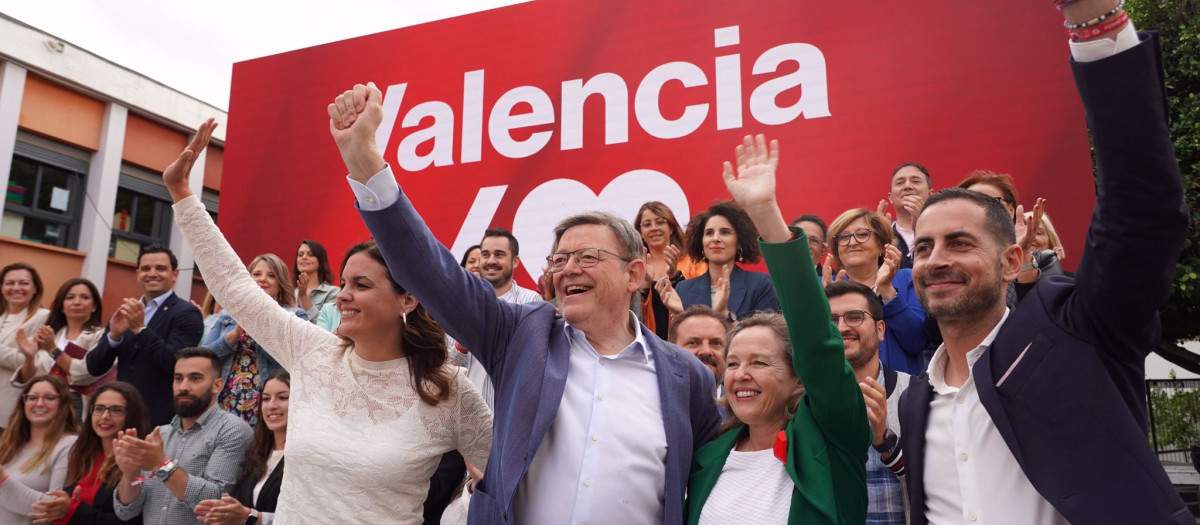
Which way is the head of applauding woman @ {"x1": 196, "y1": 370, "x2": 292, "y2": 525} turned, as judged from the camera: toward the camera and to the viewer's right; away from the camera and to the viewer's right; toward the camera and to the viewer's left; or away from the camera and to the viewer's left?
toward the camera and to the viewer's right

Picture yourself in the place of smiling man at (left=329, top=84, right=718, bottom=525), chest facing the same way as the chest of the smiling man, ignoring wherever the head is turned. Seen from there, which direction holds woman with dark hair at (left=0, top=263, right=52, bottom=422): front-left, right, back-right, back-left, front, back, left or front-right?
back-right

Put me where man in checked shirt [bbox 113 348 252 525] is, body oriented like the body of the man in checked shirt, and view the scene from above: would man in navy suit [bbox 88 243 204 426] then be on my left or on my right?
on my right

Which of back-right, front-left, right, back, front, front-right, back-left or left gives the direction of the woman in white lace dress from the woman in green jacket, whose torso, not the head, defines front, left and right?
front-right

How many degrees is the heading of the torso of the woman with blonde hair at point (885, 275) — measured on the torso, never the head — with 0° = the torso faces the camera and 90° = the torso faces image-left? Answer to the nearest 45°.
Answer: approximately 45°

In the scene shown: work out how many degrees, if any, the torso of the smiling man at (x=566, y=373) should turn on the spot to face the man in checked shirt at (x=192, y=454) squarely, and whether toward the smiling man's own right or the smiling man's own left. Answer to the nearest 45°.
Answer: approximately 135° to the smiling man's own right

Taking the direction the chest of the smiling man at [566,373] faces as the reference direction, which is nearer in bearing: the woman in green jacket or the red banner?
the woman in green jacket
